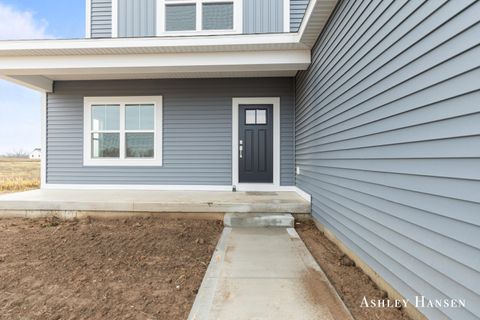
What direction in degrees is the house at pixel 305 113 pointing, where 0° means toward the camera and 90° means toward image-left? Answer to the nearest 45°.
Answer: approximately 0°
